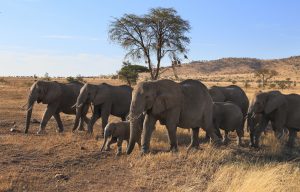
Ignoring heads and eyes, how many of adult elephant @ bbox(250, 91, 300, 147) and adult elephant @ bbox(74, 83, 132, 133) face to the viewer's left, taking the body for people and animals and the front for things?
2

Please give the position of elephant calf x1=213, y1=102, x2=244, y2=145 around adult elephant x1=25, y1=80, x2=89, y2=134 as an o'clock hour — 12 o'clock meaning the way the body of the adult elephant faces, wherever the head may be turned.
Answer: The elephant calf is roughly at 7 o'clock from the adult elephant.

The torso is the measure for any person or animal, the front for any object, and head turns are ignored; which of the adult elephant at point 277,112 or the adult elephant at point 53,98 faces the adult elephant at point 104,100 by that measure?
the adult elephant at point 277,112

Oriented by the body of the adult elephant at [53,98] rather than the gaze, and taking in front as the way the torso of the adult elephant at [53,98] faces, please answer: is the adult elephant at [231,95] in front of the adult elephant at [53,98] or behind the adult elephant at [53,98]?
behind

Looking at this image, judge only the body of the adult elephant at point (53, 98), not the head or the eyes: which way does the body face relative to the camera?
to the viewer's left

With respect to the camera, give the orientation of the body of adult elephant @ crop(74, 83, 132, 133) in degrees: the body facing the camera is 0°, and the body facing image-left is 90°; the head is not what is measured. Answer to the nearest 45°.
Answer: approximately 90°

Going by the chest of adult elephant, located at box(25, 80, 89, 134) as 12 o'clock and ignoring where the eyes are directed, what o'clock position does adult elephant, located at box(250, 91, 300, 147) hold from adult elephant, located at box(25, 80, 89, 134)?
adult elephant, located at box(250, 91, 300, 147) is roughly at 7 o'clock from adult elephant, located at box(25, 80, 89, 134).

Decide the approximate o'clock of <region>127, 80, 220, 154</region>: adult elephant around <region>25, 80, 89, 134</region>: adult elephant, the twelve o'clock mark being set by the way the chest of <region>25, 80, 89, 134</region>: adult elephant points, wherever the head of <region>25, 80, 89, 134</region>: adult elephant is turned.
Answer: <region>127, 80, 220, 154</region>: adult elephant is roughly at 8 o'clock from <region>25, 80, 89, 134</region>: adult elephant.

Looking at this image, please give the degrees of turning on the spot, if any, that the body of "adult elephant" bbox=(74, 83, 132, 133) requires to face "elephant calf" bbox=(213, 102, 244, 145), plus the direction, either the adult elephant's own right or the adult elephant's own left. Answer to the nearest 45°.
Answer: approximately 135° to the adult elephant's own left

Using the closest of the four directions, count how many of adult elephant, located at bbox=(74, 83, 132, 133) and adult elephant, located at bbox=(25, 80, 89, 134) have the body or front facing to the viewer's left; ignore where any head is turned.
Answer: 2

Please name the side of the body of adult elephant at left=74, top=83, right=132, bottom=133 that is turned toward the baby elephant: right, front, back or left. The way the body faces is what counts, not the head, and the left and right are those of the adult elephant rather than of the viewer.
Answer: left

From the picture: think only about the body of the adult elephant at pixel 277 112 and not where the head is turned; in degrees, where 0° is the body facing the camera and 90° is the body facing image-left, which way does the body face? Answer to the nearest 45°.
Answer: approximately 90°
